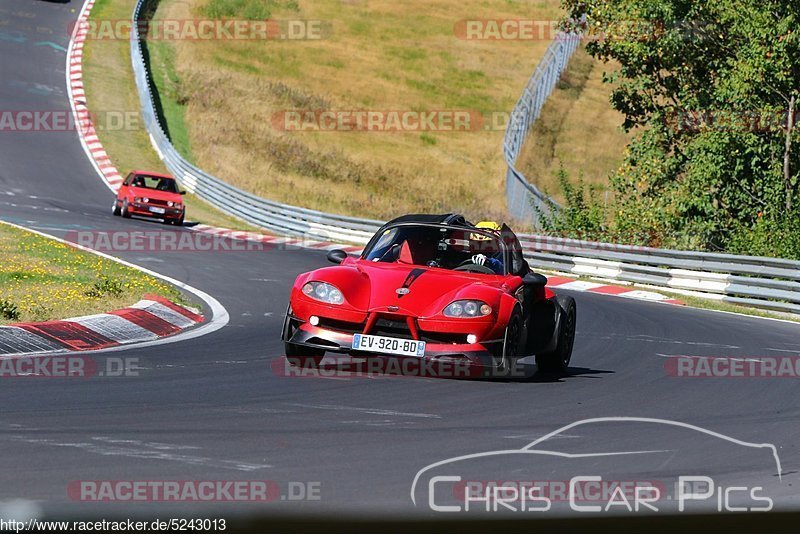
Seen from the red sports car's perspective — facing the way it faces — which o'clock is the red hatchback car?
The red hatchback car is roughly at 4 o'clock from the red sports car.

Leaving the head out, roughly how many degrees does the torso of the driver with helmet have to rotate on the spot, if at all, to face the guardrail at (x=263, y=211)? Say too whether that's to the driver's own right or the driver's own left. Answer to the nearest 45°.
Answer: approximately 135° to the driver's own right

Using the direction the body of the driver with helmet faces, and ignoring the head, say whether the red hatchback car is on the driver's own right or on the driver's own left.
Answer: on the driver's own right

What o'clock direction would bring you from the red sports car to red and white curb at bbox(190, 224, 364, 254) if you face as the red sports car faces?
The red and white curb is roughly at 4 o'clock from the red sports car.

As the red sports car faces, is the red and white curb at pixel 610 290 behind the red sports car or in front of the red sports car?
behind

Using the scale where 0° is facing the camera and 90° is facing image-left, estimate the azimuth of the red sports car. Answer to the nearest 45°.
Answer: approximately 45°

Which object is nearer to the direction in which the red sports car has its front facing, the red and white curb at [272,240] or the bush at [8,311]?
the bush

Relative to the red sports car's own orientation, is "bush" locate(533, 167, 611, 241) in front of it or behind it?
behind

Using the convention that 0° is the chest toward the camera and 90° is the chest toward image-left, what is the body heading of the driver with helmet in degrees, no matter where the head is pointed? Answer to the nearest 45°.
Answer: approximately 45°
